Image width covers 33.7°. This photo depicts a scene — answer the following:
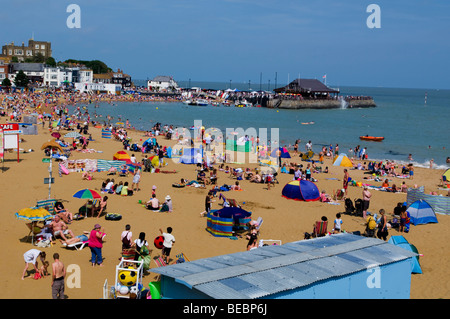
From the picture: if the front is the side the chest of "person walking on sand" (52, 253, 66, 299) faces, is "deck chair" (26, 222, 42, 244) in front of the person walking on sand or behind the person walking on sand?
in front

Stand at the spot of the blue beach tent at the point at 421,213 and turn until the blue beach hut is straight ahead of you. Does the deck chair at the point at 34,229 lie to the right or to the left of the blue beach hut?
right

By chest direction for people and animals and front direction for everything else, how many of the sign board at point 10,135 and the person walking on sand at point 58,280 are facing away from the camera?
1

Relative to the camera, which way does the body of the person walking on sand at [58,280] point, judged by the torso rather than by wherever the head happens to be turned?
away from the camera

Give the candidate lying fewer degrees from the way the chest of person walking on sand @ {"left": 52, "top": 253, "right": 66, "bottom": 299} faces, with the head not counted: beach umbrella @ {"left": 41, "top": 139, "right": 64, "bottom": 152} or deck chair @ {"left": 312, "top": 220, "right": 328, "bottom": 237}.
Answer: the beach umbrella

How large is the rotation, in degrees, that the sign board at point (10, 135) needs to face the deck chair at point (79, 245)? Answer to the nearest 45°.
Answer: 0° — it already faces it

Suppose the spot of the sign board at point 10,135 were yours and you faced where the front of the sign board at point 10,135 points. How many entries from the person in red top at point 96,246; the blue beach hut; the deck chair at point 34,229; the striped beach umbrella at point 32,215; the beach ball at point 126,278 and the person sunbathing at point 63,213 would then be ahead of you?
6

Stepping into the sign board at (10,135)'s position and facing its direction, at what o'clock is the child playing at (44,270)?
The child playing is roughly at 12 o'clock from the sign board.

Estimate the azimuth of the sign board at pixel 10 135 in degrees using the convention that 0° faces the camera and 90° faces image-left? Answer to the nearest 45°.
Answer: approximately 0°

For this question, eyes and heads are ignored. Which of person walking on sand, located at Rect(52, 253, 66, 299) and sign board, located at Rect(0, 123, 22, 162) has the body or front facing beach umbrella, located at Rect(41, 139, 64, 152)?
the person walking on sand

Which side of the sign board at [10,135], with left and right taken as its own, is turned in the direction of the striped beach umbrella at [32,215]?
front

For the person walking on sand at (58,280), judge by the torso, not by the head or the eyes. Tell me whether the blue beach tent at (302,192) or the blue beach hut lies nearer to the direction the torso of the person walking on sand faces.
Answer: the blue beach tent

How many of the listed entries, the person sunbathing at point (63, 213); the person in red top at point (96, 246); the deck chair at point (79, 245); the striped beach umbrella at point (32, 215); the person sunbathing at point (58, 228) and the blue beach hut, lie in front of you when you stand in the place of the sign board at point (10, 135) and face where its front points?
6

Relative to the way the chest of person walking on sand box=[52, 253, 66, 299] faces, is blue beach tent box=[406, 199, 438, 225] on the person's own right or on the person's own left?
on the person's own right

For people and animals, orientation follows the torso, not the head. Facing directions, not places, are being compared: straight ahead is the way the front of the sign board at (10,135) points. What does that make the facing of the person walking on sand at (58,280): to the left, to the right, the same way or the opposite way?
the opposite way
